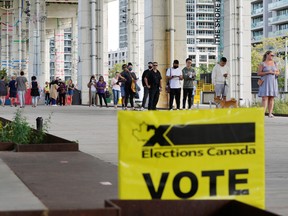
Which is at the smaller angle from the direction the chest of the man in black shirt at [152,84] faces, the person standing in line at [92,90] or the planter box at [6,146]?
the planter box

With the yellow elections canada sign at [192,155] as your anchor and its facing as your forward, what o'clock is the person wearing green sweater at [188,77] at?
The person wearing green sweater is roughly at 6 o'clock from the yellow elections canada sign.

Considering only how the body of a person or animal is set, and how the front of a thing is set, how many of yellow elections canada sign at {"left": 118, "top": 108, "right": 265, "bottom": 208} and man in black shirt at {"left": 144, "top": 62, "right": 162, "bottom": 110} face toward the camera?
2

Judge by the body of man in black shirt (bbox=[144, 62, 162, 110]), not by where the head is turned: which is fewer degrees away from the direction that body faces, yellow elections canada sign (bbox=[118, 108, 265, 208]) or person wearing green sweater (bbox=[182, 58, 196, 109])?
the yellow elections canada sign

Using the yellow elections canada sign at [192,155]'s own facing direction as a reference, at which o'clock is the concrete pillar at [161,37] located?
The concrete pillar is roughly at 6 o'clock from the yellow elections canada sign.

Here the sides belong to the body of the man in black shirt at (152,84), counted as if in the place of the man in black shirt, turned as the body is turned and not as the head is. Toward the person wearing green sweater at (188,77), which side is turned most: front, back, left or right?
left

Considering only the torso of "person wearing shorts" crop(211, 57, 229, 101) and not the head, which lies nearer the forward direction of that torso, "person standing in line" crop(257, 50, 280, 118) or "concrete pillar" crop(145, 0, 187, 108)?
the person standing in line

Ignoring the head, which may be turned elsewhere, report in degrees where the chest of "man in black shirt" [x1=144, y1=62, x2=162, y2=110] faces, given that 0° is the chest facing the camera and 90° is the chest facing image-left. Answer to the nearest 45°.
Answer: approximately 0°

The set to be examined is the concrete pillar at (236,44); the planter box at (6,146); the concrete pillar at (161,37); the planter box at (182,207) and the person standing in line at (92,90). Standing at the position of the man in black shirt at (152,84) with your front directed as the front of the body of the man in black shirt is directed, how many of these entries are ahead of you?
2
